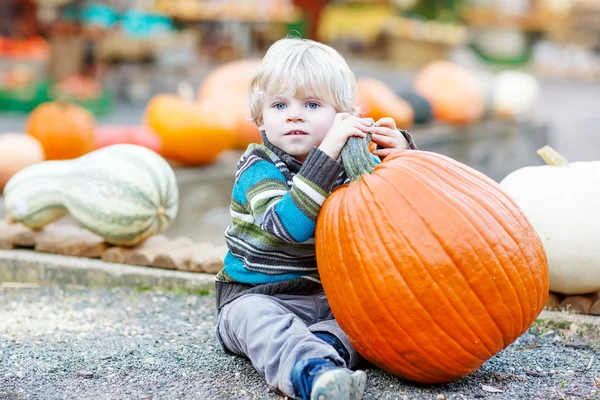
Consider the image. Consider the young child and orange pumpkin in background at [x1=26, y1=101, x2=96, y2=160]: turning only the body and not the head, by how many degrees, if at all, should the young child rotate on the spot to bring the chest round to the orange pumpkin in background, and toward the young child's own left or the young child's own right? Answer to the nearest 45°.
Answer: approximately 180°

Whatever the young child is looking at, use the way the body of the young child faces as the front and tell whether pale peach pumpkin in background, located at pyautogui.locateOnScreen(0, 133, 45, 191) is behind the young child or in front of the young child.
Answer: behind

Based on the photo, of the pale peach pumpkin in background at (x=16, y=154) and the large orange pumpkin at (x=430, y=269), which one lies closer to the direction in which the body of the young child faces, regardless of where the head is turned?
the large orange pumpkin

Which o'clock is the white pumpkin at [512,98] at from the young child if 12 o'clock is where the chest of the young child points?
The white pumpkin is roughly at 8 o'clock from the young child.

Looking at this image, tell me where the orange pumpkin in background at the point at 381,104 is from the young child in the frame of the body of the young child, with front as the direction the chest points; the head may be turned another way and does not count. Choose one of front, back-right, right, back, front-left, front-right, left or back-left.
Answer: back-left

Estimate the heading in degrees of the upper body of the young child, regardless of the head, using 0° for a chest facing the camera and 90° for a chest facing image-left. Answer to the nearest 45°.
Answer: approximately 315°

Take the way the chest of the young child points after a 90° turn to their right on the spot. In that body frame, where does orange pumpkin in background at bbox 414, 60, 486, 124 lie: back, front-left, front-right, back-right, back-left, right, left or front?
back-right
